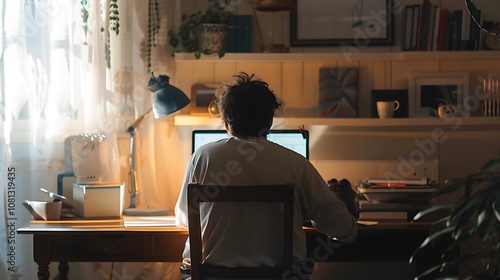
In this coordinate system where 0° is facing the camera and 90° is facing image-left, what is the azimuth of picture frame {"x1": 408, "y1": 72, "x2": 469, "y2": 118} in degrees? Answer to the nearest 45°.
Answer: approximately 0°

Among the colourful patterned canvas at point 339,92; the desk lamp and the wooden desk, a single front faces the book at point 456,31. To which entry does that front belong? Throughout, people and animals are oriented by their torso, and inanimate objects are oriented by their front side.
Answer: the desk lamp

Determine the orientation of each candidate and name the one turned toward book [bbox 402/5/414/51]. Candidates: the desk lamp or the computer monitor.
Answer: the desk lamp

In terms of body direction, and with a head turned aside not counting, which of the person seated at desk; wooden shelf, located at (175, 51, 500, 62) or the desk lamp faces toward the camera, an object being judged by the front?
the wooden shelf

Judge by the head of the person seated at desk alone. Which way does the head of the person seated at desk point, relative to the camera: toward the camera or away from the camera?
away from the camera

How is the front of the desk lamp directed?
to the viewer's right

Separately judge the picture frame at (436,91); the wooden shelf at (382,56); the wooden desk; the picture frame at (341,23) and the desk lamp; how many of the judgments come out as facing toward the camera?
4

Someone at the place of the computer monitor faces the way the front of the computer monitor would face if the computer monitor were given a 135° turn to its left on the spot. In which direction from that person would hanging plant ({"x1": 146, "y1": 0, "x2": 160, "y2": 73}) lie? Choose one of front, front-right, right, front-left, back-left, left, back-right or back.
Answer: back-left

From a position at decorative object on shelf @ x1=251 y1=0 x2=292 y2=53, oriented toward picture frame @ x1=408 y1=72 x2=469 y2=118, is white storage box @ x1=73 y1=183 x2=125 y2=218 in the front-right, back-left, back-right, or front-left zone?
back-right

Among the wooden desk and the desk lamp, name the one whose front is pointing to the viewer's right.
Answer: the desk lamp

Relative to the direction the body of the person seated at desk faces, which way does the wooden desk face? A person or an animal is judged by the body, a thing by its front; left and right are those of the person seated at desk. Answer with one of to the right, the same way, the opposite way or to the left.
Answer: the opposite way
